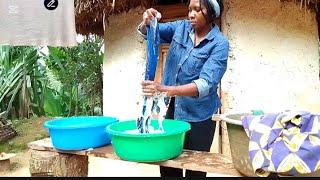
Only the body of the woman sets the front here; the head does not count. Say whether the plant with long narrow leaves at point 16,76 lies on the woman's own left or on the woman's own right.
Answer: on the woman's own right

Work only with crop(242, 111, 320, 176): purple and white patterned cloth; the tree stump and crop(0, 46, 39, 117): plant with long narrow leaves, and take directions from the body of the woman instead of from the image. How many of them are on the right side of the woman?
2

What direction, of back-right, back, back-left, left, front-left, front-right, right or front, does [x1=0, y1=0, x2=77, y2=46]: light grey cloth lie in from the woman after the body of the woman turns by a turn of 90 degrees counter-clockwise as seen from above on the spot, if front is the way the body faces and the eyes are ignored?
back

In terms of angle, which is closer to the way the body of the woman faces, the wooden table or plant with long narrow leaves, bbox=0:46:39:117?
the wooden table

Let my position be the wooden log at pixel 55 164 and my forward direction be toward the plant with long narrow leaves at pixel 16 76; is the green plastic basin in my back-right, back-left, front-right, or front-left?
back-right

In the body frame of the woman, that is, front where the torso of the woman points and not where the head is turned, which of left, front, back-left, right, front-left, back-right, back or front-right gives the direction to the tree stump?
right

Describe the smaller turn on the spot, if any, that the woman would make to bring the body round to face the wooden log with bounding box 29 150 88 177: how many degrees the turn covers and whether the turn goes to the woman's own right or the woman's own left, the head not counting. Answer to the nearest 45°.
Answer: approximately 45° to the woman's own right

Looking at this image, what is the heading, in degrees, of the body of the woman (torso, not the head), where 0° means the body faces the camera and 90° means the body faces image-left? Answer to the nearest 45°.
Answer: approximately 45°

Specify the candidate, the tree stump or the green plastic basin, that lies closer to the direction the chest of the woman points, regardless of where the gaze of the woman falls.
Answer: the green plastic basin

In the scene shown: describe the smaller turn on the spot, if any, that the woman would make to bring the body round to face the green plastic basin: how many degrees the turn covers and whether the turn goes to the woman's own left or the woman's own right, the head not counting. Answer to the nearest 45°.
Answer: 0° — they already face it

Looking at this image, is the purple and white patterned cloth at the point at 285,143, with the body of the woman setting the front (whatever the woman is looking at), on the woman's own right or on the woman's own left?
on the woman's own left
